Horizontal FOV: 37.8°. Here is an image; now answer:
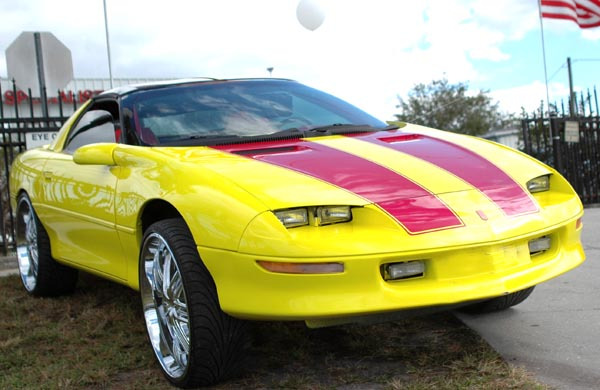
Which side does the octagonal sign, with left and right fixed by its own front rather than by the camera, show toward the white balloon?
right

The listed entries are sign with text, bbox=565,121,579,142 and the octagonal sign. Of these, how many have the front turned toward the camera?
1

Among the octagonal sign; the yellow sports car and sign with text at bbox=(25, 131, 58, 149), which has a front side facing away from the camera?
the octagonal sign

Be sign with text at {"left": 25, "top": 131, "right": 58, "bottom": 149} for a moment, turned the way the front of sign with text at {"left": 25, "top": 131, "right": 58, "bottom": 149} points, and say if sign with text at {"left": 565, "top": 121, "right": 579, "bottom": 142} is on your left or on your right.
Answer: on your left

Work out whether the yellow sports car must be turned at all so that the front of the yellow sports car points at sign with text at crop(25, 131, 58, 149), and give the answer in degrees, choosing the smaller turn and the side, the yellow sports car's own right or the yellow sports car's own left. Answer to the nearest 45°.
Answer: approximately 180°

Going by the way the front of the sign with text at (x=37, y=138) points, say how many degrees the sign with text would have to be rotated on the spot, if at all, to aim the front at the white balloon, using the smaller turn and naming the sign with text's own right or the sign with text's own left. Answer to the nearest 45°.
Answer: approximately 135° to the sign with text's own left

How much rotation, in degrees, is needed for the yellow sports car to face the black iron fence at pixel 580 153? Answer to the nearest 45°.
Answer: approximately 90° to its left

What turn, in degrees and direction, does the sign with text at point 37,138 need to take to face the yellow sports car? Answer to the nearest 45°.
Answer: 0° — it already faces it

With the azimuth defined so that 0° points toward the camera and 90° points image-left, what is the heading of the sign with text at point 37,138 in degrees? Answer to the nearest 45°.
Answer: approximately 0°

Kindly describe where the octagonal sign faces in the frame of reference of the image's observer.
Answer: facing away from the viewer
